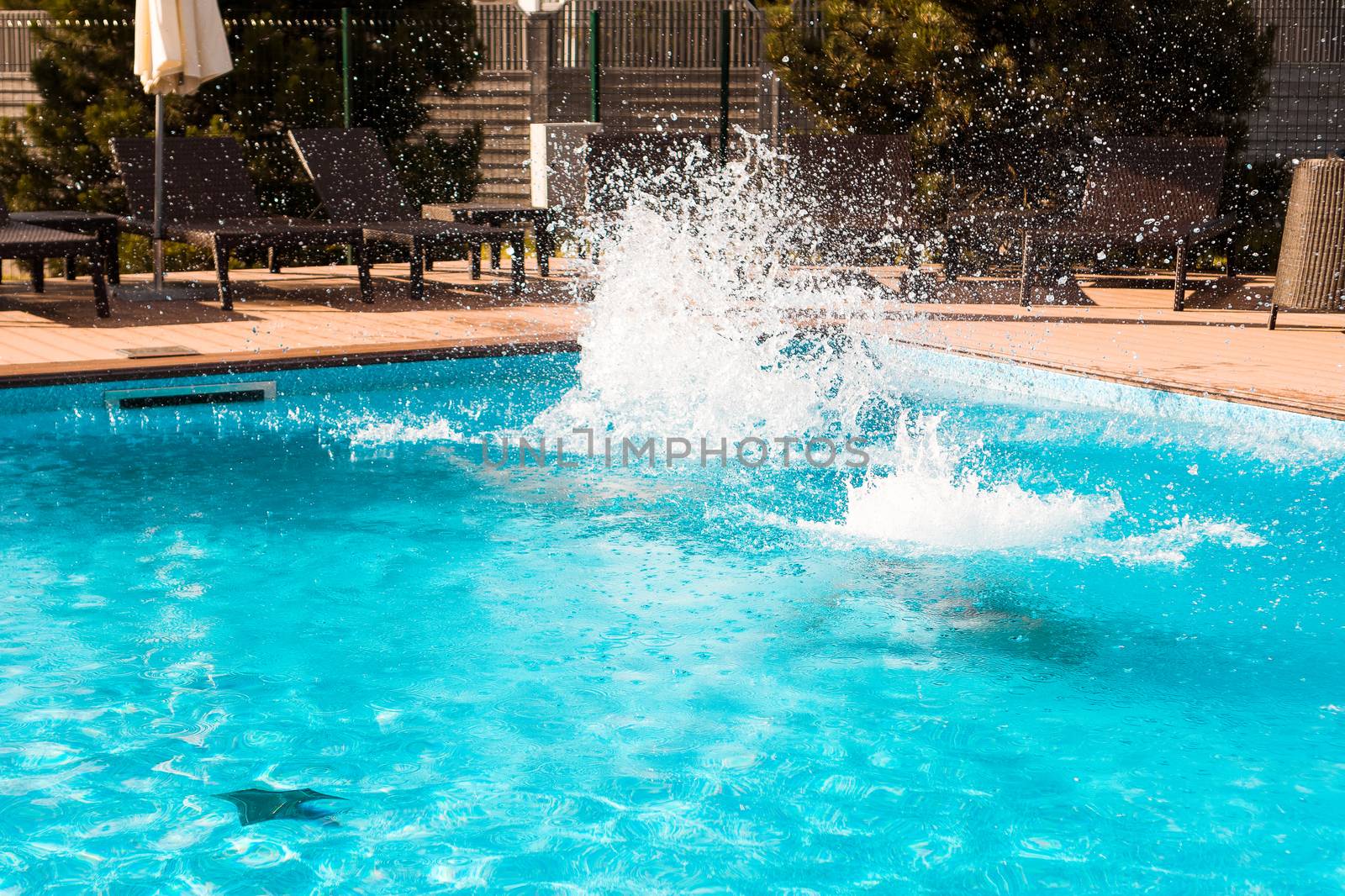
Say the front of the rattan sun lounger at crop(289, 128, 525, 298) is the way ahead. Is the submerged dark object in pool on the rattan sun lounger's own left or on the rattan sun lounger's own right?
on the rattan sun lounger's own right

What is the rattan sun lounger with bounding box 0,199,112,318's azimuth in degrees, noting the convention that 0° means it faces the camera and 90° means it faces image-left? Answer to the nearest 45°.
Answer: approximately 315°

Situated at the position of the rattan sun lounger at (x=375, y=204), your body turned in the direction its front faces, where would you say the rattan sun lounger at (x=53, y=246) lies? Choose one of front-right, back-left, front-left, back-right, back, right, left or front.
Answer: right

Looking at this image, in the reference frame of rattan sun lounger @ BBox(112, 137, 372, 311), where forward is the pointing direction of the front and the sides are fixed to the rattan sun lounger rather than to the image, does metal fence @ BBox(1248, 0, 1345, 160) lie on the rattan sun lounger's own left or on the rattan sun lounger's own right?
on the rattan sun lounger's own left

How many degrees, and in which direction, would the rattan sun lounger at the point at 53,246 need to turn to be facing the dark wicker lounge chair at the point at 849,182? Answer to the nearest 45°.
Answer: approximately 45° to its left

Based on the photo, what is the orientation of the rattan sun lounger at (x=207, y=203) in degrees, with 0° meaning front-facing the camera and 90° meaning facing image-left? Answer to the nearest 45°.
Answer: approximately 315°

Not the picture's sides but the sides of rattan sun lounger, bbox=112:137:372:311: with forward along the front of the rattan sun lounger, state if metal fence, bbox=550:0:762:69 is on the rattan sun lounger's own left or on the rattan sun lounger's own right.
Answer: on the rattan sun lounger's own left

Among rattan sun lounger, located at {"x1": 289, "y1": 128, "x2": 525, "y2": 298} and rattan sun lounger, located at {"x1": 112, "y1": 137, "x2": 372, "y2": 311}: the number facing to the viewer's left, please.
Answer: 0

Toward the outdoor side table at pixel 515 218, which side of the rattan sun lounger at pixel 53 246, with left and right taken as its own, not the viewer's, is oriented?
left

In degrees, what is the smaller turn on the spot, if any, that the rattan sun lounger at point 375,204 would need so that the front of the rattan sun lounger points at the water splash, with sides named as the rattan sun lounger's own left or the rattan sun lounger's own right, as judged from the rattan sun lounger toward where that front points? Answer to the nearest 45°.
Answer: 0° — it already faces it

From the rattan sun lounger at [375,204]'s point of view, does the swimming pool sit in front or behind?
in front
